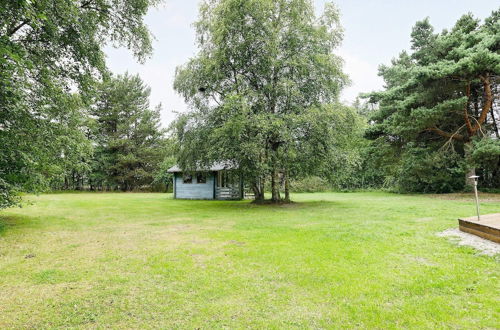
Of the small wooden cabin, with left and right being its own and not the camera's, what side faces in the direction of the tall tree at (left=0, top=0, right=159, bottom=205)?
right

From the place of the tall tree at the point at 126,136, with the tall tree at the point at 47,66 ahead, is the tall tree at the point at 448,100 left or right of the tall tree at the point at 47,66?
left
